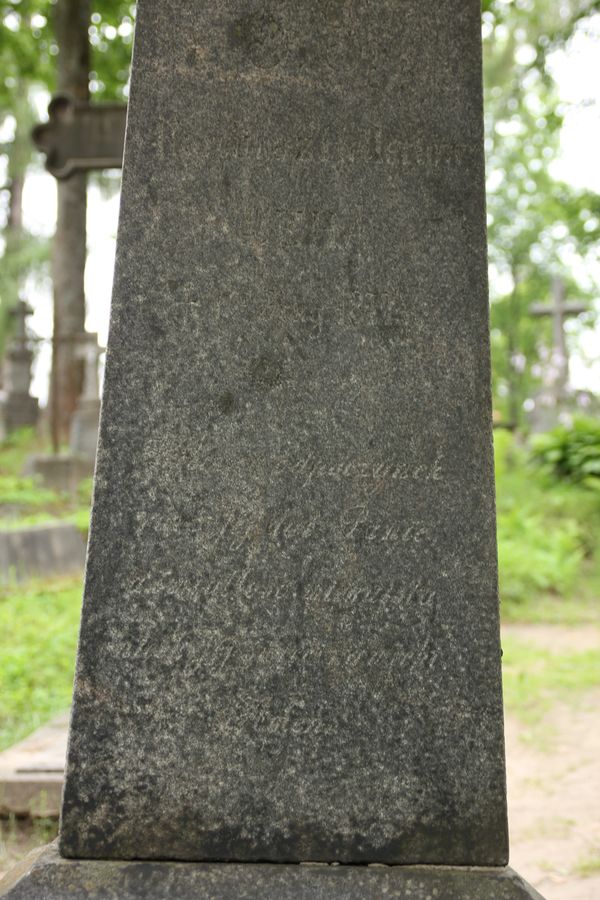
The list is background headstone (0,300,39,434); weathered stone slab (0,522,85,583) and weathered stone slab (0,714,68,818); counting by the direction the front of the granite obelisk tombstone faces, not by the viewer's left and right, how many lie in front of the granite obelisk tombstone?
0

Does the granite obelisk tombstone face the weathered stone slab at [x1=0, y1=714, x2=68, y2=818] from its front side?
no

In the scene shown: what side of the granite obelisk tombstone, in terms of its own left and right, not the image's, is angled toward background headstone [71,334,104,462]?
back

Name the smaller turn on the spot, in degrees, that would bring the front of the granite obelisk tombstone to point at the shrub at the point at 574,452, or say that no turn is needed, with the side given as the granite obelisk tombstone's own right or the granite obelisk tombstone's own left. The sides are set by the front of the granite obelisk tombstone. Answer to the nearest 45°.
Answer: approximately 135° to the granite obelisk tombstone's own left

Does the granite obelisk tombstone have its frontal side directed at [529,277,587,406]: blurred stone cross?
no

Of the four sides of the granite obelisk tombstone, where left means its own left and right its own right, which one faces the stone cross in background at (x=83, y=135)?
back

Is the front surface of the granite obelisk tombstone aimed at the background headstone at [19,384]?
no

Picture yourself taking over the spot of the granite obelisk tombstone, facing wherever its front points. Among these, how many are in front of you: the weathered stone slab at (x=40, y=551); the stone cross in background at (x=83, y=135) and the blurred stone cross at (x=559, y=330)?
0

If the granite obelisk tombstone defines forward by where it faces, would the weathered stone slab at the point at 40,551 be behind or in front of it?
behind

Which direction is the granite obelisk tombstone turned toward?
toward the camera
